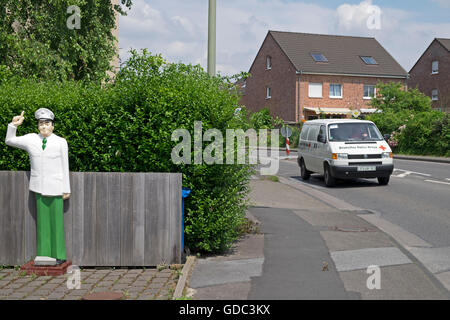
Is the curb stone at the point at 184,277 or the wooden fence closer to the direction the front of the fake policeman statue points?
the curb stone

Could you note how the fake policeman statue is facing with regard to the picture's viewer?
facing the viewer

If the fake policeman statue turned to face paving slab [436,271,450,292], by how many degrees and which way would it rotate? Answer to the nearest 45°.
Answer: approximately 90° to its left

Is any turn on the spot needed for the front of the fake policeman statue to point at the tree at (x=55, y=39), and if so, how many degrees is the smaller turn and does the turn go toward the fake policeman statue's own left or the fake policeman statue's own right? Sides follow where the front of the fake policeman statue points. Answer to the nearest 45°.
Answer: approximately 180°

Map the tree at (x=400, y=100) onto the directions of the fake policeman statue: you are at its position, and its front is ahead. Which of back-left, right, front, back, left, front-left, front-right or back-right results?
back-left

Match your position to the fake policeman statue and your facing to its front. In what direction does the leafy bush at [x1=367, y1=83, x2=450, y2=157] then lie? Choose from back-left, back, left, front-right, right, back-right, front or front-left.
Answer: back-left

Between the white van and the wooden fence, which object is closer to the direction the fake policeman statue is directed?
the wooden fence

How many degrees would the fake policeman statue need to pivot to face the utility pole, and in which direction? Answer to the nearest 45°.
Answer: approximately 135° to its left

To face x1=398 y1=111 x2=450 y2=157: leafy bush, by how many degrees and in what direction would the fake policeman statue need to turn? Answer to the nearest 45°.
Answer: approximately 135° to its left

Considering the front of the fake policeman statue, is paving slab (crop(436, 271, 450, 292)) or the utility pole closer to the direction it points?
the paving slab

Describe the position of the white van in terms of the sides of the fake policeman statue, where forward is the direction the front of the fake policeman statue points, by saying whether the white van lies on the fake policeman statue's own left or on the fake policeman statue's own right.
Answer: on the fake policeman statue's own left
